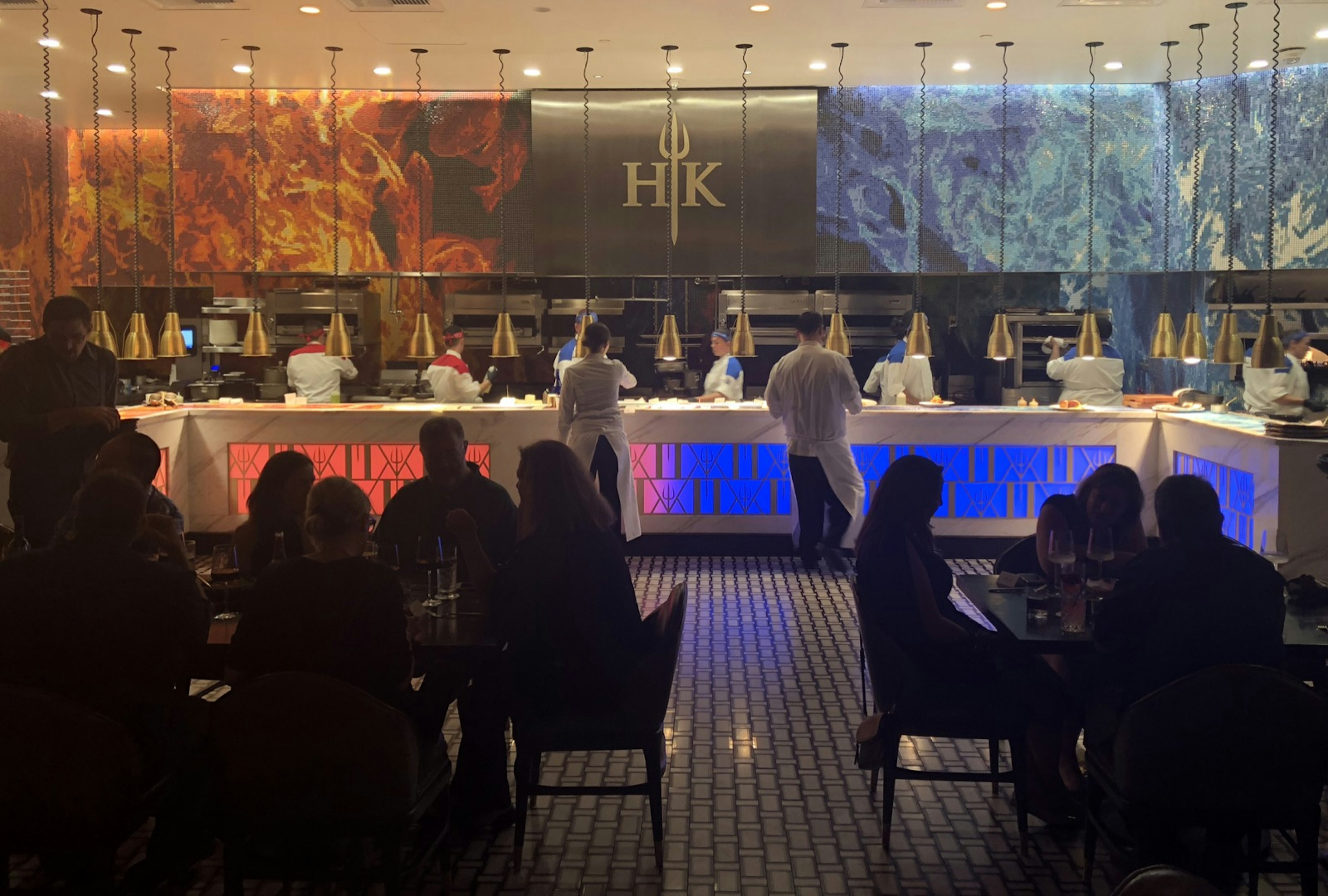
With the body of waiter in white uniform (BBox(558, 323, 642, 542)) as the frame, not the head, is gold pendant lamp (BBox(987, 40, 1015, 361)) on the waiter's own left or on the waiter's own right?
on the waiter's own right

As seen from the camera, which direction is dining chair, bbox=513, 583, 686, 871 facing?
to the viewer's left

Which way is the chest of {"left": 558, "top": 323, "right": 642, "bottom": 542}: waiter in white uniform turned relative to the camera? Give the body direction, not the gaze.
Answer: away from the camera

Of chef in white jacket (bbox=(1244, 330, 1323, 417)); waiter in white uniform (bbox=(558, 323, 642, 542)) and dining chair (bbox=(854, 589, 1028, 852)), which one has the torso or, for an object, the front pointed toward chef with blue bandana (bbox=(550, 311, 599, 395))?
the waiter in white uniform

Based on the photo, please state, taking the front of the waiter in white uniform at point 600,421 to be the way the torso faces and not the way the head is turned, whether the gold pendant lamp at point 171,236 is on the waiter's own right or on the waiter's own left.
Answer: on the waiter's own left

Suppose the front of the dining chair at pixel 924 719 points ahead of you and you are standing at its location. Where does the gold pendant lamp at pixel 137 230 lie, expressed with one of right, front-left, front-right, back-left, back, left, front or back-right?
back-left

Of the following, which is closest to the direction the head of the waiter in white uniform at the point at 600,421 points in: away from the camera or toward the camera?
away from the camera

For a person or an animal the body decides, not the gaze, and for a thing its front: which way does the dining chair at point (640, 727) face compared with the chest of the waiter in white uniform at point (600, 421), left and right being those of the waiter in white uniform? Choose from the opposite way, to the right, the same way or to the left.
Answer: to the left

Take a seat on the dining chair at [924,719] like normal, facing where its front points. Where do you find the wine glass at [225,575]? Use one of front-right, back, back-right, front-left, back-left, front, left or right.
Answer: back

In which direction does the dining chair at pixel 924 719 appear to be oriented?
to the viewer's right
